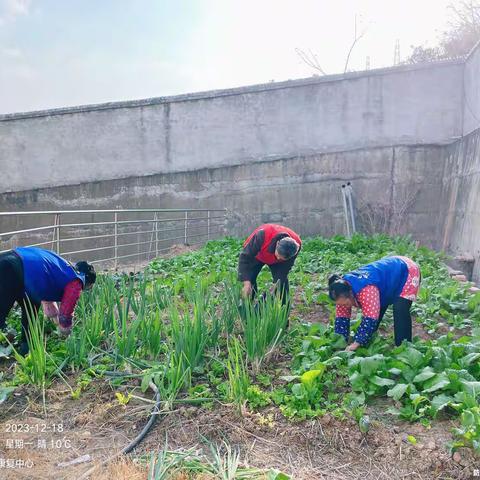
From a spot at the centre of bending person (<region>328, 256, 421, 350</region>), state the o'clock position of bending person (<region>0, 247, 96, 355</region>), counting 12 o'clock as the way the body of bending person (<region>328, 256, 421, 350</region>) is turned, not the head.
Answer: bending person (<region>0, 247, 96, 355</region>) is roughly at 1 o'clock from bending person (<region>328, 256, 421, 350</region>).

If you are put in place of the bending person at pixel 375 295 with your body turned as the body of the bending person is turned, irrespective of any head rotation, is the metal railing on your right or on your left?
on your right

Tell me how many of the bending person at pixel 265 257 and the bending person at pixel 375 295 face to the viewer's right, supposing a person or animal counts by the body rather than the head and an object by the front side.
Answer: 0

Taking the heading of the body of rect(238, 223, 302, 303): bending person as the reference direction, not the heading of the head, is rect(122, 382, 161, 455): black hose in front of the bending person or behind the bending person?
in front

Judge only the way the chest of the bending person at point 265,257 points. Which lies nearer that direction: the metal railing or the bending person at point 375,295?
the bending person

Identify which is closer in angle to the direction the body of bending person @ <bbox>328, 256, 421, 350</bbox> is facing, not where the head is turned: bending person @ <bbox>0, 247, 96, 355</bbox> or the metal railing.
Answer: the bending person

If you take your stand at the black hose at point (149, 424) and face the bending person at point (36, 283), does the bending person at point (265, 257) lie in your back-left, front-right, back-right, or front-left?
front-right

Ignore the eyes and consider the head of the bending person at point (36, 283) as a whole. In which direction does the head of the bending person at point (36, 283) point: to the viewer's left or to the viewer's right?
to the viewer's right

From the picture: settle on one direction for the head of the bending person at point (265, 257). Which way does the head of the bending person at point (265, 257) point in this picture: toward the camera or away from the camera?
toward the camera

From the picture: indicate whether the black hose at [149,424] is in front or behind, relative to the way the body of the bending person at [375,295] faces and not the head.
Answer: in front

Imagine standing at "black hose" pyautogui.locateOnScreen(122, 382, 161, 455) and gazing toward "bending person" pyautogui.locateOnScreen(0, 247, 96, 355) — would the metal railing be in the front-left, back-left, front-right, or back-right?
front-right

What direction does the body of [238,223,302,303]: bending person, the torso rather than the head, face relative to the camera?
toward the camera

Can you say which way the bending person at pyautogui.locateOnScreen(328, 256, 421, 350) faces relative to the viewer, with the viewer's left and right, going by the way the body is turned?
facing the viewer and to the left of the viewer

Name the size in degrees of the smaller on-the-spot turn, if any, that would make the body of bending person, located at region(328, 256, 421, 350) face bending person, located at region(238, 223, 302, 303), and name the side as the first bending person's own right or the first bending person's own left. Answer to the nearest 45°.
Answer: approximately 45° to the first bending person's own right

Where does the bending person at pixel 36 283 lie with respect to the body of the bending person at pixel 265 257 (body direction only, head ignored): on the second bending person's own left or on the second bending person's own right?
on the second bending person's own right
